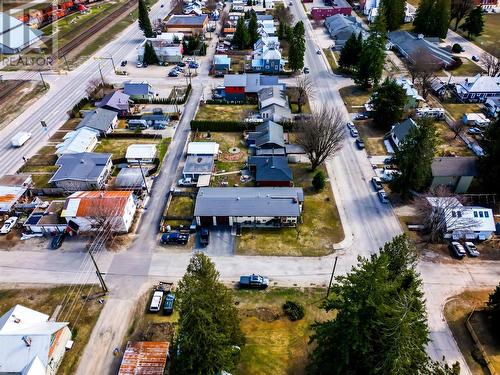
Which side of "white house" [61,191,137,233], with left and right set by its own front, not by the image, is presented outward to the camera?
front

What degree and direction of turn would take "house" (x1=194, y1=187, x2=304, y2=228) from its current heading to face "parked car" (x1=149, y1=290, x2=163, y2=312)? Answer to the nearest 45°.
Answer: approximately 45° to its right

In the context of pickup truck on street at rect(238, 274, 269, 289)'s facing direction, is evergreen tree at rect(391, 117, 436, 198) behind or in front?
in front

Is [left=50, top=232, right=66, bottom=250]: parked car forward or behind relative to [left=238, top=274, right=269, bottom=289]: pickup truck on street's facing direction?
behind

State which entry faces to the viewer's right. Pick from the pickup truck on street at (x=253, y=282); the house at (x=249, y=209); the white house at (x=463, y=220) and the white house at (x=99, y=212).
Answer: the pickup truck on street

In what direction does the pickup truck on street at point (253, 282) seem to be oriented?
to the viewer's right

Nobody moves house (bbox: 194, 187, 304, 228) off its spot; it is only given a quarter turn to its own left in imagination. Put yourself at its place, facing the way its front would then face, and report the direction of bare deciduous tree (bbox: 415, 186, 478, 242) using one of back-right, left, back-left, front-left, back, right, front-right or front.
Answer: front

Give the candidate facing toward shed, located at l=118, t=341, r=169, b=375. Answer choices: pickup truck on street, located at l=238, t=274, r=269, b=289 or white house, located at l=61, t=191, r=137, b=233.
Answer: the white house

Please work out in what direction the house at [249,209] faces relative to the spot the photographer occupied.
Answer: facing the viewer

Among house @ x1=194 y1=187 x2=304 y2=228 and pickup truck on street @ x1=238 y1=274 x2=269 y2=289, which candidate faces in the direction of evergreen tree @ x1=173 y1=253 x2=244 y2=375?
the house

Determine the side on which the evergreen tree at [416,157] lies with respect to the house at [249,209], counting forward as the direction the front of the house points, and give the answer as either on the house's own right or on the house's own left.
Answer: on the house's own left

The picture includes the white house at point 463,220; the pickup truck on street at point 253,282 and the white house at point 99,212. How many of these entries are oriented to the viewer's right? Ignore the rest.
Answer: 1

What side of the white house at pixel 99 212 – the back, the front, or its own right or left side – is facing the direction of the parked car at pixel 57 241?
right

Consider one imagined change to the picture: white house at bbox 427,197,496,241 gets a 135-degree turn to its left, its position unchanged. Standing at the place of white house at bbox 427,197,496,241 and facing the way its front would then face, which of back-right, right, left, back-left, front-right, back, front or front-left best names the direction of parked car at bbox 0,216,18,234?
back

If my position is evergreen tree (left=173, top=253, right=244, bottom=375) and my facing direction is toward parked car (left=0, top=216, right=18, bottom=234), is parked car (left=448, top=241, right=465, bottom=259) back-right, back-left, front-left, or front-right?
back-right
